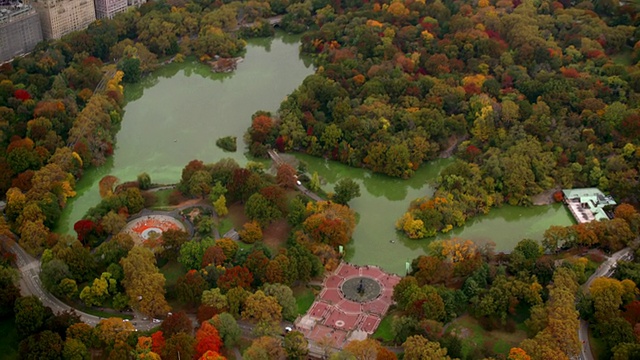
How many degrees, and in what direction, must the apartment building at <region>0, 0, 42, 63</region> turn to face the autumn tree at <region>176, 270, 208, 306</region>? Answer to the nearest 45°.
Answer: approximately 45° to its right

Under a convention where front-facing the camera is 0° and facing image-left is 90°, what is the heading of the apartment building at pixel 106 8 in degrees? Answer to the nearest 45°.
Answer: approximately 315°

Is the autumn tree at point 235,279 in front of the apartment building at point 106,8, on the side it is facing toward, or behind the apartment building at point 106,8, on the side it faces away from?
in front

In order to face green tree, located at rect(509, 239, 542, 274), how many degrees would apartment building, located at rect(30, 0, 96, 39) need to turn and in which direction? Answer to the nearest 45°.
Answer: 0° — it already faces it

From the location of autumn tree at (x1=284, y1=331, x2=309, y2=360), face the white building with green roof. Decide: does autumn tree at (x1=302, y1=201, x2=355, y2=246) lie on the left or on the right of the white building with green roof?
left
